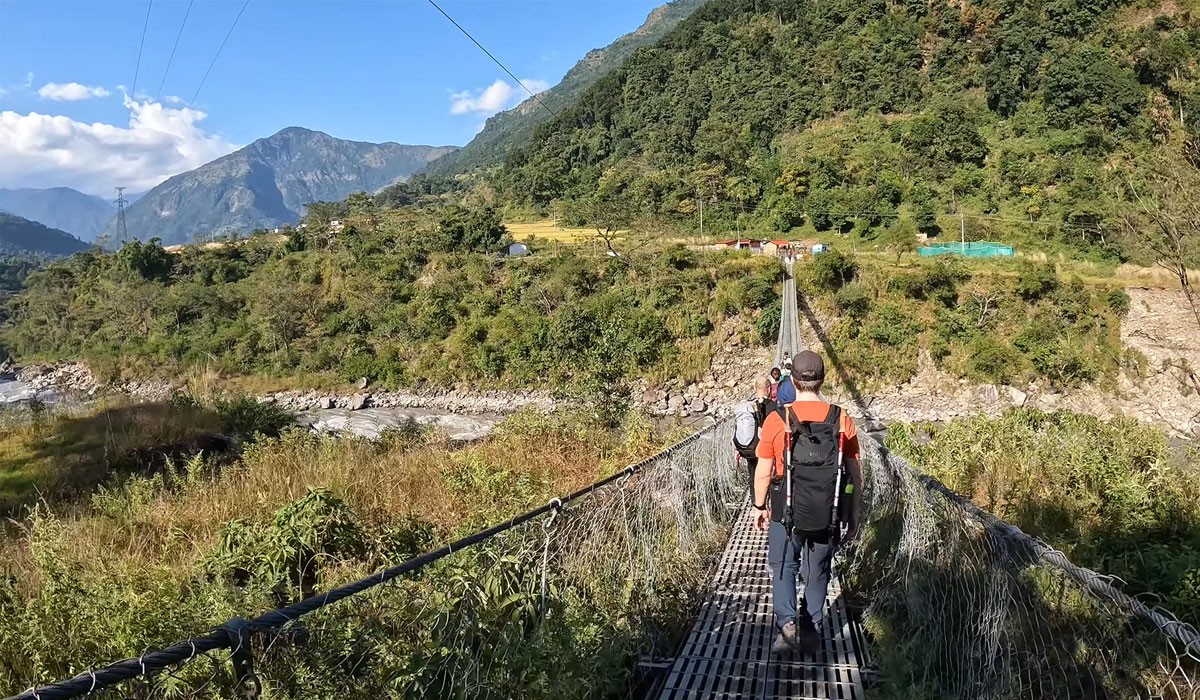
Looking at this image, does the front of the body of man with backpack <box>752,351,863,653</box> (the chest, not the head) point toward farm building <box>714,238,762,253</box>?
yes

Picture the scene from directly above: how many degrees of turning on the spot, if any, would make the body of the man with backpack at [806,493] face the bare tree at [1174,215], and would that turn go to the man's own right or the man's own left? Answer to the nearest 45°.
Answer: approximately 45° to the man's own right

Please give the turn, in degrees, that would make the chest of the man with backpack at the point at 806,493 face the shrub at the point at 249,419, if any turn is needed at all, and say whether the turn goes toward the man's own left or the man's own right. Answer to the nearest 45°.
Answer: approximately 45° to the man's own left

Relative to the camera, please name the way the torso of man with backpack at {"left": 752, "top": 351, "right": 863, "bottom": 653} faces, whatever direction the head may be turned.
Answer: away from the camera

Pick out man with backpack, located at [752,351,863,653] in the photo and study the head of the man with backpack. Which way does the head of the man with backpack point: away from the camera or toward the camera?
away from the camera

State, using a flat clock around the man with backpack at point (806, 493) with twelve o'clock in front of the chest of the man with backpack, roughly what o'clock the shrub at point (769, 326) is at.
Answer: The shrub is roughly at 12 o'clock from the man with backpack.
